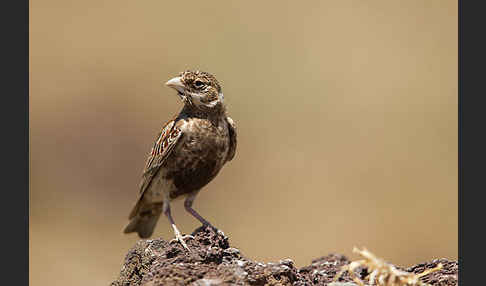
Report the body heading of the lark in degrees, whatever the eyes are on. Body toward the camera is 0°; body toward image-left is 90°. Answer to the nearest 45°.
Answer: approximately 315°
